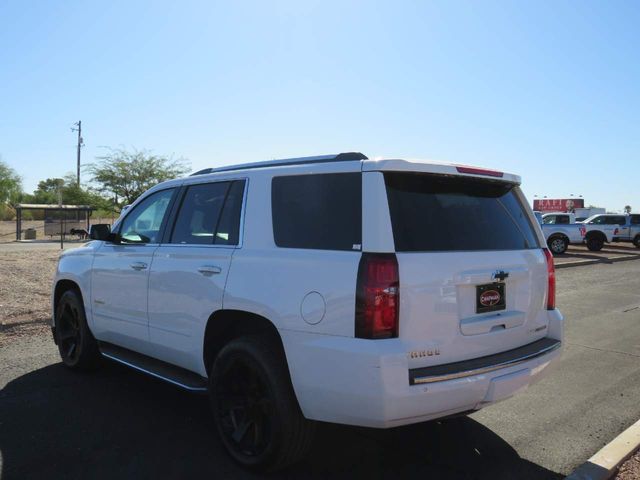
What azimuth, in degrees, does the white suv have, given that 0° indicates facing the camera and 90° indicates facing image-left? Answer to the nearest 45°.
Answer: approximately 135°

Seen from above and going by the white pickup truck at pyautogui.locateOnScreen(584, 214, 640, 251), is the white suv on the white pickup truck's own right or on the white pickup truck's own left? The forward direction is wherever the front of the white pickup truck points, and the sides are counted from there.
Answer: on the white pickup truck's own left

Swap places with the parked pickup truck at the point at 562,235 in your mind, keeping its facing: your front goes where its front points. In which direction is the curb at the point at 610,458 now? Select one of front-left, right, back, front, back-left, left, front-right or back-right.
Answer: back-left

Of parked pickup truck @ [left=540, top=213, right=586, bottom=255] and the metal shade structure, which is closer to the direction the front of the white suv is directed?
the metal shade structure

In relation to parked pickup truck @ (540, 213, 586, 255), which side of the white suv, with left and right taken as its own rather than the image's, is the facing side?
right

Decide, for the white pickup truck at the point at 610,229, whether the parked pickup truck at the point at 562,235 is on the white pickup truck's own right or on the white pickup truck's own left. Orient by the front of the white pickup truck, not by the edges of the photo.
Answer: on the white pickup truck's own left

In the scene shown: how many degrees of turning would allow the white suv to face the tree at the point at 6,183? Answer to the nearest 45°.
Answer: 0° — it already faces it

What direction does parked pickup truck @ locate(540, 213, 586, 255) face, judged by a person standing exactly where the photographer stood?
facing away from the viewer and to the left of the viewer

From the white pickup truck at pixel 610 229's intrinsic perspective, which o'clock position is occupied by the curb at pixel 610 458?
The curb is roughly at 9 o'clock from the white pickup truck.

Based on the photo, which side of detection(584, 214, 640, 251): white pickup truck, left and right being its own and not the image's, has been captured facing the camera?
left

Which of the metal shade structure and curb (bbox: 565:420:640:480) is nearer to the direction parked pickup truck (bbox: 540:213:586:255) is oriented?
the metal shade structure
